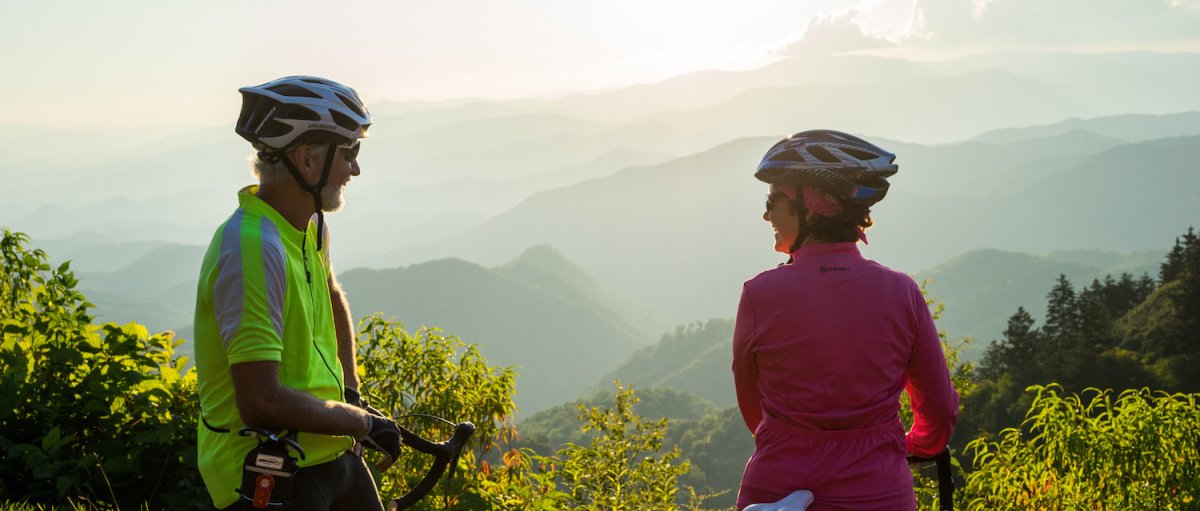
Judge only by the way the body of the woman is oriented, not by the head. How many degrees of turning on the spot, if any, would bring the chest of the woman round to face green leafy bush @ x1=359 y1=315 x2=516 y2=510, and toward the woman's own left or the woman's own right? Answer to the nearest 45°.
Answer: approximately 45° to the woman's own left

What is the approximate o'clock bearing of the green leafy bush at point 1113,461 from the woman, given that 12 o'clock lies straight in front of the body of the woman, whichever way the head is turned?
The green leafy bush is roughly at 1 o'clock from the woman.

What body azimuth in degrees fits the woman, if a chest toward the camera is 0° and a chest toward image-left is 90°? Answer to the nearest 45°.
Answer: approximately 180°

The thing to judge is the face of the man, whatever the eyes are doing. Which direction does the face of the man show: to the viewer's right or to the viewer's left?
to the viewer's right

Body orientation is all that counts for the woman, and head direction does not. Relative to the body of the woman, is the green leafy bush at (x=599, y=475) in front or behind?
in front
